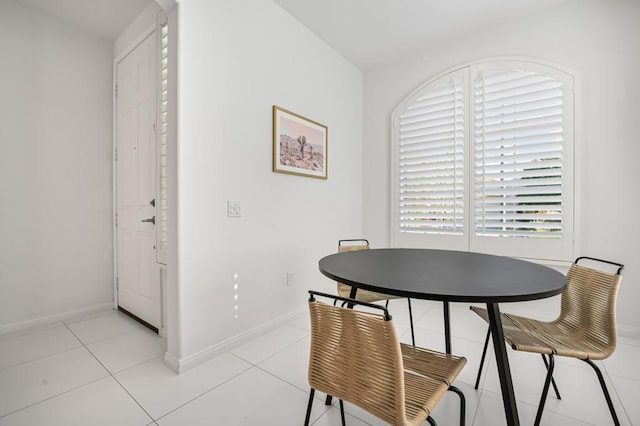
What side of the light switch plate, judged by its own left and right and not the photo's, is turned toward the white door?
back

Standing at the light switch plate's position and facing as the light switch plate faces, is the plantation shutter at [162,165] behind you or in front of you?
behind

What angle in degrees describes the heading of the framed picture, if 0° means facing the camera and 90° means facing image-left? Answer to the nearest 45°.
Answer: approximately 315°

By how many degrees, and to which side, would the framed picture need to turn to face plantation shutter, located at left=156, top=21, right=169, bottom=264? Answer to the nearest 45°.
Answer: approximately 135° to its right

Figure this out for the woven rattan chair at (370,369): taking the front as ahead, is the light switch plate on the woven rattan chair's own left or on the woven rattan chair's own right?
on the woven rattan chair's own left

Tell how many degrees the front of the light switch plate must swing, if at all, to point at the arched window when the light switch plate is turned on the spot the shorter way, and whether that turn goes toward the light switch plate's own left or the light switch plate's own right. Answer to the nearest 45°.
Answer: approximately 45° to the light switch plate's own left

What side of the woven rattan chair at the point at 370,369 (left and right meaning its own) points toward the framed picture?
left

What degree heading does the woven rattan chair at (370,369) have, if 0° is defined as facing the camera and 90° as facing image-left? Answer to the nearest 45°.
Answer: approximately 225°

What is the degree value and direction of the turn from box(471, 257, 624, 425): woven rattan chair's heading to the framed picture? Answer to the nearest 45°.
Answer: approximately 45° to its right

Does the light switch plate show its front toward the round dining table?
yes

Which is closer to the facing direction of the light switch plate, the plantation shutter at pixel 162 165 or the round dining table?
the round dining table

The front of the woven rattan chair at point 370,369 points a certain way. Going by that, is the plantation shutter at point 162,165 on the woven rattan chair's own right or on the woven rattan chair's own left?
on the woven rattan chair's own left

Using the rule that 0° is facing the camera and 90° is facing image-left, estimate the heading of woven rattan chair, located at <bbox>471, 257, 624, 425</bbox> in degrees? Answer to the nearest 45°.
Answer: approximately 45°
